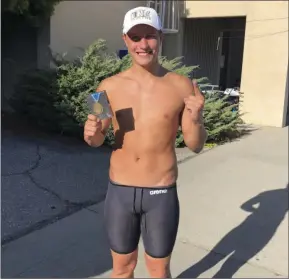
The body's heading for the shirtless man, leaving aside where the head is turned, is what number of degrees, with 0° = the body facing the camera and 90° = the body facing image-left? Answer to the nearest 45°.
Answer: approximately 0°

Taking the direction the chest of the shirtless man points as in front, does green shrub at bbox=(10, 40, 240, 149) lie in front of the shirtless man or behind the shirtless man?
behind
